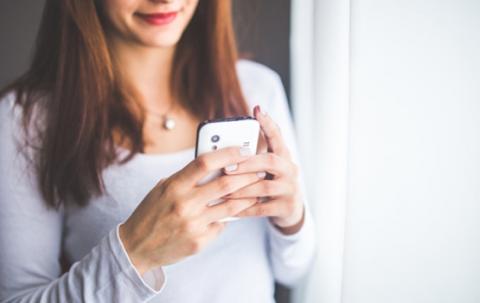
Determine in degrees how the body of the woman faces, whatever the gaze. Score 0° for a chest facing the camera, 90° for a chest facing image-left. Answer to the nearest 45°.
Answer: approximately 315°
